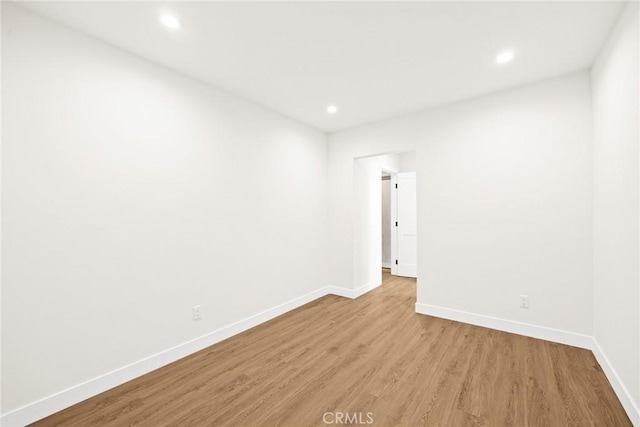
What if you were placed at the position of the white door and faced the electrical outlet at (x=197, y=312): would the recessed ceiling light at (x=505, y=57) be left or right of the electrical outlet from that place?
left

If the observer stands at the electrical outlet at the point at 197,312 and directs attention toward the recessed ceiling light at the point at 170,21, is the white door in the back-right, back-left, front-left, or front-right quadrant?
back-left

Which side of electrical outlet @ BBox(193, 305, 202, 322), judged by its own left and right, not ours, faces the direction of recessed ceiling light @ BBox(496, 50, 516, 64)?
front

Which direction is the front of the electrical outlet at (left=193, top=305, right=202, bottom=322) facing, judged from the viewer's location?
facing the viewer and to the right of the viewer

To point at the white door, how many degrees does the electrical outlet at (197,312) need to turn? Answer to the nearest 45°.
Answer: approximately 45° to its left

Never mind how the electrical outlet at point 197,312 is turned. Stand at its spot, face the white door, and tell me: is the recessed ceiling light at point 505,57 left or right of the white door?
right

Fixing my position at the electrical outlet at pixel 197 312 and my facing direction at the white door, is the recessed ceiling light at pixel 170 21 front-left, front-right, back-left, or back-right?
back-right

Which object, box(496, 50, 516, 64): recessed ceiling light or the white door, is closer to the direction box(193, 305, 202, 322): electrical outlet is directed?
the recessed ceiling light

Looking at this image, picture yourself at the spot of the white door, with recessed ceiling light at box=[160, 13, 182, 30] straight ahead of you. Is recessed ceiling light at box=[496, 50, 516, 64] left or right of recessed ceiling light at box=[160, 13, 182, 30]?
left
